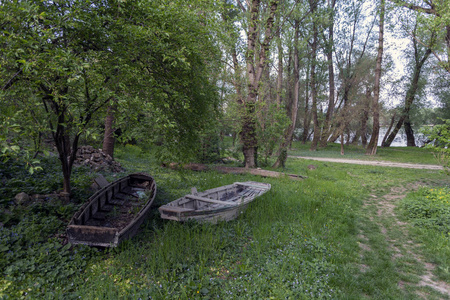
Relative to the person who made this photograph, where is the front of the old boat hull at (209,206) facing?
facing away from the viewer and to the right of the viewer

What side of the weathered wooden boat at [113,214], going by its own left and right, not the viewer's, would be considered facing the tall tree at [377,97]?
front

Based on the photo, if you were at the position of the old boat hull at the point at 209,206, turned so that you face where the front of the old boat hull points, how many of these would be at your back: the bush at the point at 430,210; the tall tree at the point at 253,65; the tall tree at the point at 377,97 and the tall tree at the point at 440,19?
0

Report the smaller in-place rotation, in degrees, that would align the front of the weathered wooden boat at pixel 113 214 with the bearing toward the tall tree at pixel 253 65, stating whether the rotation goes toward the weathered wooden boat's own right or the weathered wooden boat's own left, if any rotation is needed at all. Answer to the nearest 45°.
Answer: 0° — it already faces it

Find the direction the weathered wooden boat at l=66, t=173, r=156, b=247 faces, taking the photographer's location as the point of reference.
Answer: facing away from the viewer and to the right of the viewer

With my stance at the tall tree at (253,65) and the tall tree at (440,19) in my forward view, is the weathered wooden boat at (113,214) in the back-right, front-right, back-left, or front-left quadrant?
back-right

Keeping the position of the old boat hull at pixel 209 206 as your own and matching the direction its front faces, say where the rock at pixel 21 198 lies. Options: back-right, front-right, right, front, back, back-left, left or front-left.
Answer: back-left

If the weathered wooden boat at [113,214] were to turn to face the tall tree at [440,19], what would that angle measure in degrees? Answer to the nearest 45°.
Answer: approximately 45° to its right

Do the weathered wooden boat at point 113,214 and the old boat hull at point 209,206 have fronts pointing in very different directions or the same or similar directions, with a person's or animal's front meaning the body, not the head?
same or similar directions

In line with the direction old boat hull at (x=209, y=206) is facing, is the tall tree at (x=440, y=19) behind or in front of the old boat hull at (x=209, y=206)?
in front

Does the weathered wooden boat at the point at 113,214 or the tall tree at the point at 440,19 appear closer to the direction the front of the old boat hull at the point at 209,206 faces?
the tall tree

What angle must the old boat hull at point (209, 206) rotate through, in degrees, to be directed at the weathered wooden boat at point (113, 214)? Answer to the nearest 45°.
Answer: approximately 135° to its left

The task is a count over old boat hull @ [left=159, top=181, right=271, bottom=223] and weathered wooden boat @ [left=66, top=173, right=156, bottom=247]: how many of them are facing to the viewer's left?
0

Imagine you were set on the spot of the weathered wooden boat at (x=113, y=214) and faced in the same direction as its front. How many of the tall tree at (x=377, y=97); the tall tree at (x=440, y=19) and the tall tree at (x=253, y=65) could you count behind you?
0

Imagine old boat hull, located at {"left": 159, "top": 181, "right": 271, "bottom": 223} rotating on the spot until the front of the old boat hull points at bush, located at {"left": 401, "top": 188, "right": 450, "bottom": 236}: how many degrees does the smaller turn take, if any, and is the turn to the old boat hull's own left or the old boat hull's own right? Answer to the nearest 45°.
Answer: approximately 45° to the old boat hull's own right
